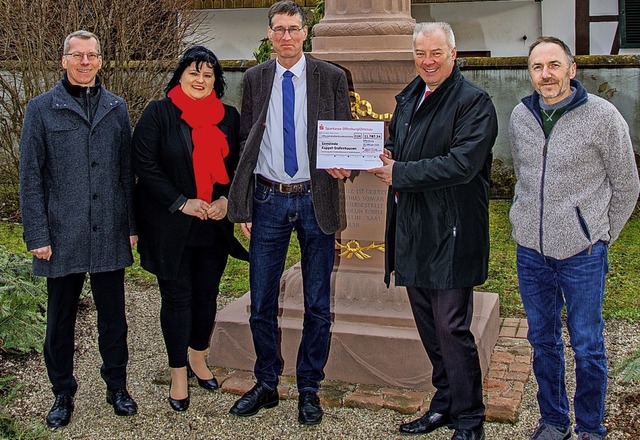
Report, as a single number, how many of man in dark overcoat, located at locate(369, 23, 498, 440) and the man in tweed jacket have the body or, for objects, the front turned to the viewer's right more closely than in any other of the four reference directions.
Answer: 0

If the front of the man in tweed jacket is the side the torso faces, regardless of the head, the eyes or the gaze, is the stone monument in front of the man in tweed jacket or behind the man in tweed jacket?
behind

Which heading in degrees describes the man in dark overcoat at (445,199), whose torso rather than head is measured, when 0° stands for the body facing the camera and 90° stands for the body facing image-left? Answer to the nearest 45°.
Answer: approximately 45°

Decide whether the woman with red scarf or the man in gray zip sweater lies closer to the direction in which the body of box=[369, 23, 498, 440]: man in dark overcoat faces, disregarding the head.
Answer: the woman with red scarf

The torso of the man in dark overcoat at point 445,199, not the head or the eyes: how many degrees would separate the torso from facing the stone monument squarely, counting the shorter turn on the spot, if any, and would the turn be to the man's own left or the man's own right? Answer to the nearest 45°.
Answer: approximately 135° to the man's own right

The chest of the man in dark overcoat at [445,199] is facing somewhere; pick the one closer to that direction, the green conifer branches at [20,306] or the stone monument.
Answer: the green conifer branches

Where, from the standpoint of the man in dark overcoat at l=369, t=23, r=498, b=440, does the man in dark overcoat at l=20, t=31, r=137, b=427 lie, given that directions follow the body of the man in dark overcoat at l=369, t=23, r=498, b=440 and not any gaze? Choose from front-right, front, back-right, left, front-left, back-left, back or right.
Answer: front-right

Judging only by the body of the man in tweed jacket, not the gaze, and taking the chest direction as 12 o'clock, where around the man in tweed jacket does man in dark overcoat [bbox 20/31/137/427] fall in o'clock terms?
The man in dark overcoat is roughly at 3 o'clock from the man in tweed jacket.

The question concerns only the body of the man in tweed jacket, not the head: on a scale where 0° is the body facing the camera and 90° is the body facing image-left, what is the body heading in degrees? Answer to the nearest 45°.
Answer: approximately 0°

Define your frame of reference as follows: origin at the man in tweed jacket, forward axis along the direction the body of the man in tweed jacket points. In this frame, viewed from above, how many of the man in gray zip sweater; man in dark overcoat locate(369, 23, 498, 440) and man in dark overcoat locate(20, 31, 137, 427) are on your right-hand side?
1

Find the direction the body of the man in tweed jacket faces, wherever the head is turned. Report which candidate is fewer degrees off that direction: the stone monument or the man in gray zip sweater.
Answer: the man in gray zip sweater

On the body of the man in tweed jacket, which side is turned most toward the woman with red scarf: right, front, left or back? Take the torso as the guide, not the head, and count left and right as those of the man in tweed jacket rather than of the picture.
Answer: right

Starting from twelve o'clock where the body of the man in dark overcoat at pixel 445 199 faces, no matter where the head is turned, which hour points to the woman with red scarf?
The woman with red scarf is roughly at 2 o'clock from the man in dark overcoat.
